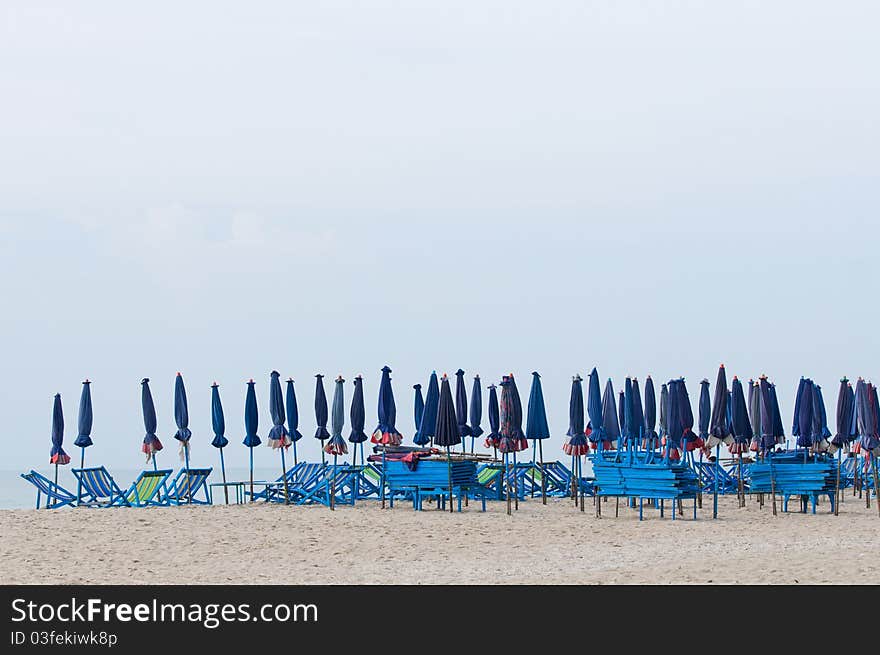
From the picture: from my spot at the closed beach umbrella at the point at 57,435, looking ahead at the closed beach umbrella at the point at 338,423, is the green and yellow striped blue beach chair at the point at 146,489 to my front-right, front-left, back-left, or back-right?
front-right

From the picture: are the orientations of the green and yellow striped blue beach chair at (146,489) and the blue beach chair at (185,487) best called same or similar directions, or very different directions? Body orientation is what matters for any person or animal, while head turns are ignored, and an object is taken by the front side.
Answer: same or similar directions

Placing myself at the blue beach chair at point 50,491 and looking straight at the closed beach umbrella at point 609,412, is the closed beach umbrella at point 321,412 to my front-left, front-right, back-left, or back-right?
front-left
